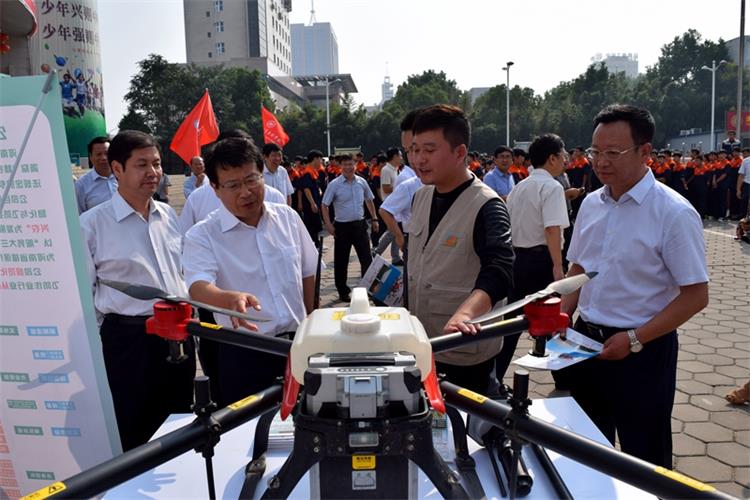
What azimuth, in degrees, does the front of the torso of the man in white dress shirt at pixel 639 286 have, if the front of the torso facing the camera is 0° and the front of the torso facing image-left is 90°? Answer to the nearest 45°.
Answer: approximately 45°

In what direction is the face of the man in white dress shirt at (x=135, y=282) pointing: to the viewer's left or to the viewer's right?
to the viewer's right

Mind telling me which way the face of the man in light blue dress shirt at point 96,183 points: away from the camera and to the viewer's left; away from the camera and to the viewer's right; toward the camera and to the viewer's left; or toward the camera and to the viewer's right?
toward the camera and to the viewer's right

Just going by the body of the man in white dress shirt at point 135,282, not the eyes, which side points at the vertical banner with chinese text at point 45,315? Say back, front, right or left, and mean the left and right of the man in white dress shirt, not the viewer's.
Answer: right

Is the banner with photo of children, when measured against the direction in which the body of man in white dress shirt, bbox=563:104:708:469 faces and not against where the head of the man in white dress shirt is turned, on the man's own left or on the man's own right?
on the man's own right

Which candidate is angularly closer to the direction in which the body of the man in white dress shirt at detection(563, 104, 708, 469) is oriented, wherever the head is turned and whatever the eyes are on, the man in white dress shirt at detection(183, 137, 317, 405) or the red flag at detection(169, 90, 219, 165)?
the man in white dress shirt

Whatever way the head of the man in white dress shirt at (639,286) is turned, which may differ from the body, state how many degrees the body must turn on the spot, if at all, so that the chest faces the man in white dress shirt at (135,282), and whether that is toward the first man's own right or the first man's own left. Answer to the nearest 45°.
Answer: approximately 45° to the first man's own right

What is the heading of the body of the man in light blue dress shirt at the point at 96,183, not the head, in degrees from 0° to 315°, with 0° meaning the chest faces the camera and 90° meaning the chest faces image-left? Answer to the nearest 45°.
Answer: approximately 315°

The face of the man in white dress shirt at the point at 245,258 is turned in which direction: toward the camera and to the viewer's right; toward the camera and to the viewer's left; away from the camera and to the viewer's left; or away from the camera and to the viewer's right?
toward the camera and to the viewer's right
